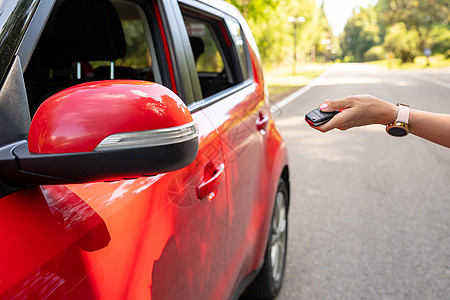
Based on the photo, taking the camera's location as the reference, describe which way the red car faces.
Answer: facing the viewer and to the left of the viewer
